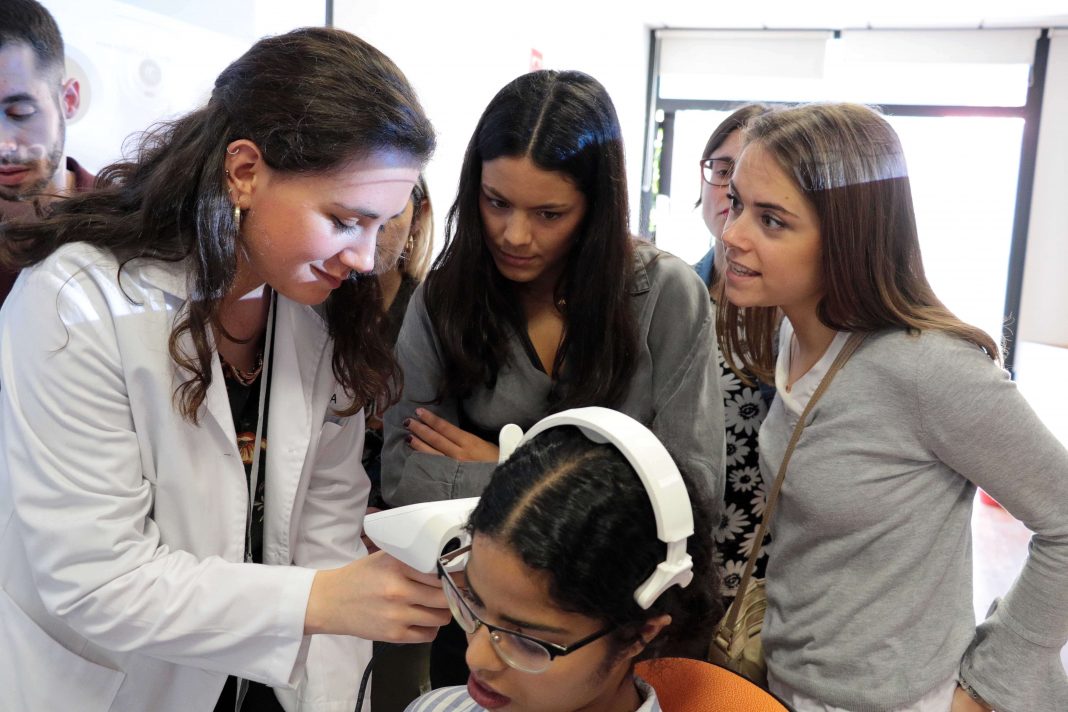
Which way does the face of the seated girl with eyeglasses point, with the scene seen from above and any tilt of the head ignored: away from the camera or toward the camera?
toward the camera

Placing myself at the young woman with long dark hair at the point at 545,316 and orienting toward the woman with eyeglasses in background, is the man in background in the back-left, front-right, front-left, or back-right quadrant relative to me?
back-left

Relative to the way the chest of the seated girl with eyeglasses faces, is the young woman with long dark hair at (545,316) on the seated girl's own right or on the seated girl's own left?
on the seated girl's own right

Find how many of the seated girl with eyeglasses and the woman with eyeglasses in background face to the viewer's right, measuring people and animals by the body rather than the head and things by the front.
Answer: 0

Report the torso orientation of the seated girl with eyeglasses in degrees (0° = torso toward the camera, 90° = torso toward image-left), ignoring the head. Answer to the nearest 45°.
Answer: approximately 45°

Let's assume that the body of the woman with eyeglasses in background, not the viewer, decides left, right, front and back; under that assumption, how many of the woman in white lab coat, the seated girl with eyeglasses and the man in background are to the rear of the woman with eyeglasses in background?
0

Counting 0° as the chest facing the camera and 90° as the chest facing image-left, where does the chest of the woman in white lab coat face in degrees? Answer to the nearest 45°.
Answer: approximately 315°

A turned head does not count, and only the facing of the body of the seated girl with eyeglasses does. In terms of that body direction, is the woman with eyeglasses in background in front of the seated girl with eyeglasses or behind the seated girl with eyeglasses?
behind

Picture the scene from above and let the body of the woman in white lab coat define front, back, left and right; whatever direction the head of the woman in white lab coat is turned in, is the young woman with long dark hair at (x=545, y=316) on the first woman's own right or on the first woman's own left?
on the first woman's own left

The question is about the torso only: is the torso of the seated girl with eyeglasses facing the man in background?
no
